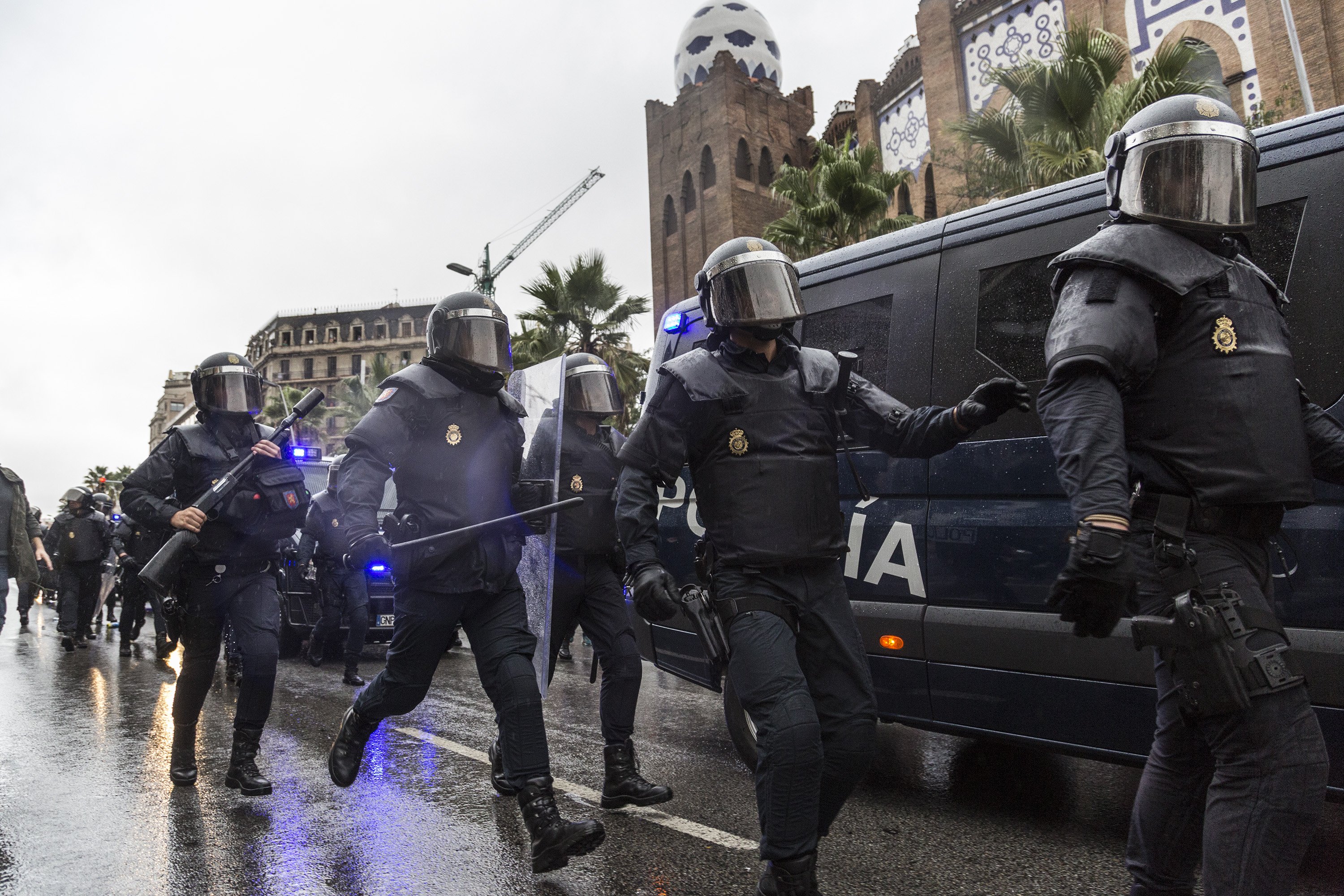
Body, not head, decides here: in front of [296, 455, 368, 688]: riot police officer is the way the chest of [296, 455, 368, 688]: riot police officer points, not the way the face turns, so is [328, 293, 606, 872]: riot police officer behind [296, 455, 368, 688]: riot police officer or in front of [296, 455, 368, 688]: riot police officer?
in front

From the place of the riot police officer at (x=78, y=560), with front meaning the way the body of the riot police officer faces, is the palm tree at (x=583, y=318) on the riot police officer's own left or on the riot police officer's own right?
on the riot police officer's own left

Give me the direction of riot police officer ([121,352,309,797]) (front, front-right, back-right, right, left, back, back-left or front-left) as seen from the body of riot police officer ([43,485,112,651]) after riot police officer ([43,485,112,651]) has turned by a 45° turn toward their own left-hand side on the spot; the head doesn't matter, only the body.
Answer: front-right

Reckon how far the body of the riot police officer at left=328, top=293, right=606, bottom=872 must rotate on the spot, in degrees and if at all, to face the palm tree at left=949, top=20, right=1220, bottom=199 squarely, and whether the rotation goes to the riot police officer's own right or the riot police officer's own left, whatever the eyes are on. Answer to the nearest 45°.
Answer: approximately 90° to the riot police officer's own left

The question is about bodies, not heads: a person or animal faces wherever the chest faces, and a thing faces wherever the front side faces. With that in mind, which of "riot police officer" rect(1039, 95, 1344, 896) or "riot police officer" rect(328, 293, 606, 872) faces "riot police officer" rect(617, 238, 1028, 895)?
"riot police officer" rect(328, 293, 606, 872)
